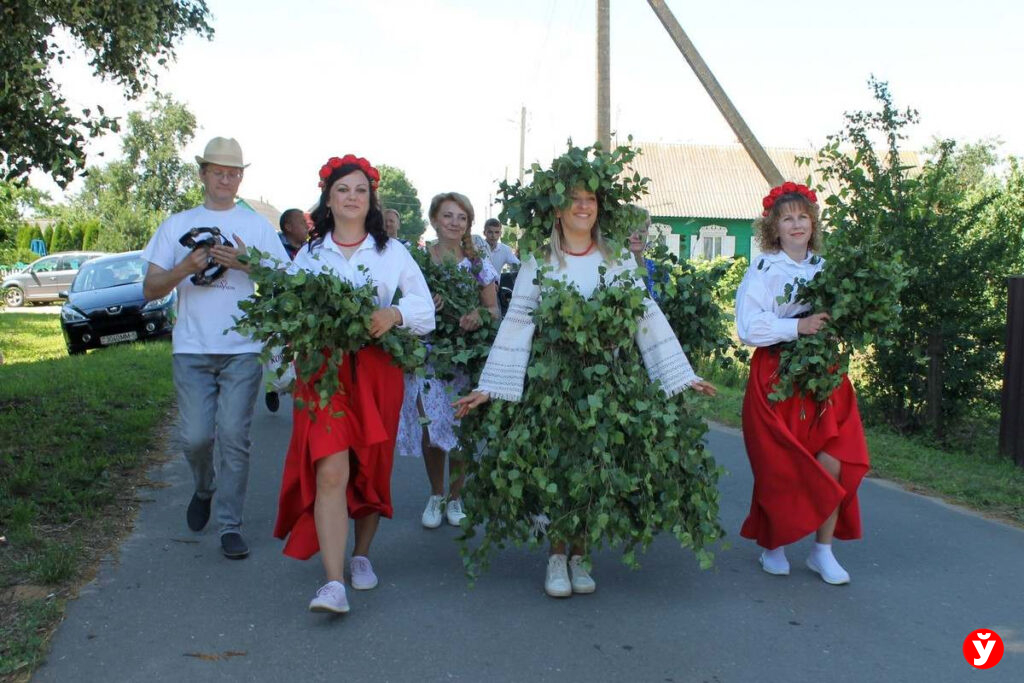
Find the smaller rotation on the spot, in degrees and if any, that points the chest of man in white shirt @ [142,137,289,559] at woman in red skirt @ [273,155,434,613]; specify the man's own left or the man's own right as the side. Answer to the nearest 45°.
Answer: approximately 45° to the man's own left

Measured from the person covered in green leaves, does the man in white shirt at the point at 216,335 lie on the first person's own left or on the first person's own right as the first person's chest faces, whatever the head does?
on the first person's own right

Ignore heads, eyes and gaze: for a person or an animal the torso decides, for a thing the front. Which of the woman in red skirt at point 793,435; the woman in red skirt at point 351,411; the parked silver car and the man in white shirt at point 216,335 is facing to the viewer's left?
the parked silver car

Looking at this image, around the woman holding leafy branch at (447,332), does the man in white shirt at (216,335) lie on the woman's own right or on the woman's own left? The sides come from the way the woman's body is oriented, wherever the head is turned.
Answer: on the woman's own right

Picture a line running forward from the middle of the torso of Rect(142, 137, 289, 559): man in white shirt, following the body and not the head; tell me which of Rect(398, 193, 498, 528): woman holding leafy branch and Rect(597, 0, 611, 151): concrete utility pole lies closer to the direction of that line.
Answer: the woman holding leafy branch

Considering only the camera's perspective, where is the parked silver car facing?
facing to the left of the viewer

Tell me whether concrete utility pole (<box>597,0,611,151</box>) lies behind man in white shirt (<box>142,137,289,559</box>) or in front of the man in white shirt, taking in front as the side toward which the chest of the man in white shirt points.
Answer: behind

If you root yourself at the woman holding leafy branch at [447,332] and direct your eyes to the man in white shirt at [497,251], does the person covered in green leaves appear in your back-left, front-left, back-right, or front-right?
back-right

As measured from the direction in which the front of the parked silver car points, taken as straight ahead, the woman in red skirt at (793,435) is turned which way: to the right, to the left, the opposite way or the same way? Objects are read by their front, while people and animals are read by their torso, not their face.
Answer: to the left

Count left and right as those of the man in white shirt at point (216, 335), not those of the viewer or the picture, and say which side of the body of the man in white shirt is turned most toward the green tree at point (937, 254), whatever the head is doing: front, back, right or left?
left
